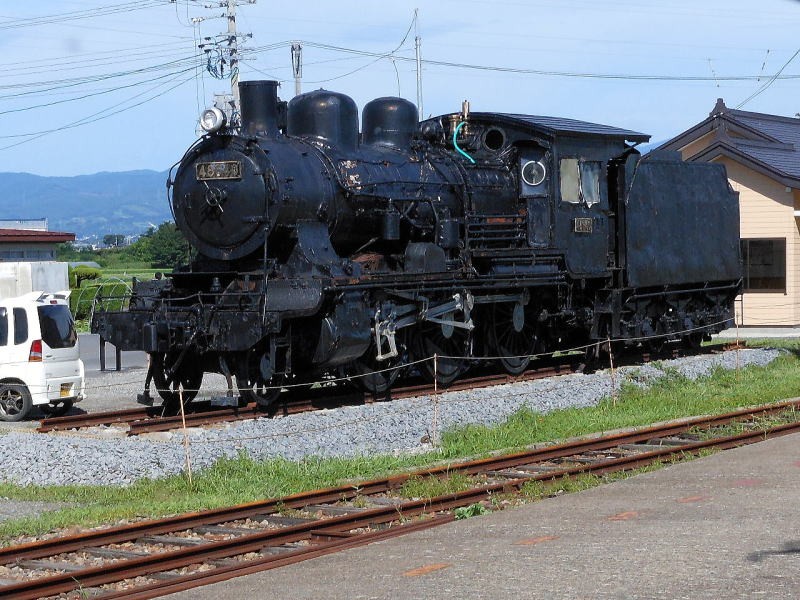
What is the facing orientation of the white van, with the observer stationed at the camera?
facing away from the viewer and to the left of the viewer

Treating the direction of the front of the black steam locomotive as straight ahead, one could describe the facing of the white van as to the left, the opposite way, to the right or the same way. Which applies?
to the right

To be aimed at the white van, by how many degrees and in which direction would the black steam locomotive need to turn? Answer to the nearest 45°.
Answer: approximately 45° to its right

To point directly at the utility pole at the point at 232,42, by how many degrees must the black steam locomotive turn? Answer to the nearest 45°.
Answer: approximately 135° to its right

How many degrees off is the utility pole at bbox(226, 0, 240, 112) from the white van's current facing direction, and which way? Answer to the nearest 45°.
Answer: approximately 45° to its right

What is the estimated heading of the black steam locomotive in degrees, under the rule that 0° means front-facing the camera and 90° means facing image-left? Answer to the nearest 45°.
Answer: approximately 45°
